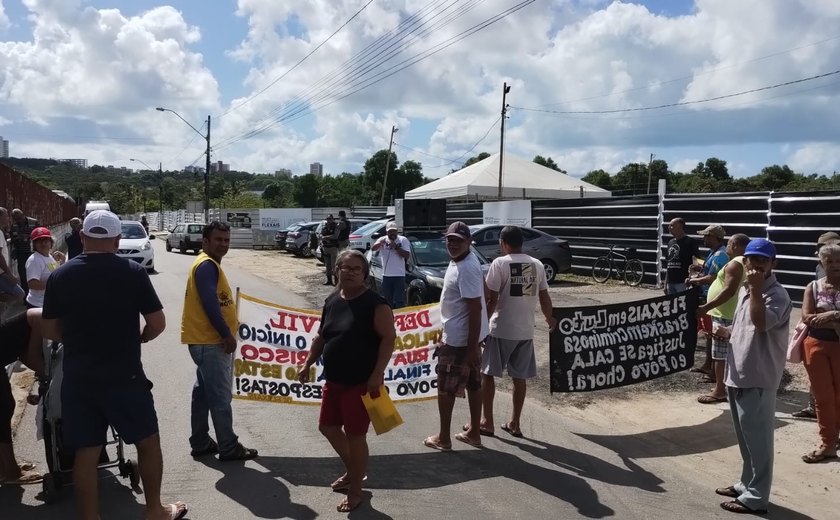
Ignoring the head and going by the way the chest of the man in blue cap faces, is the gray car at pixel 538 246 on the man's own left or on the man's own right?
on the man's own right

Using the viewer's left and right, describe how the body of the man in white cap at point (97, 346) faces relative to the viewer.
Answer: facing away from the viewer

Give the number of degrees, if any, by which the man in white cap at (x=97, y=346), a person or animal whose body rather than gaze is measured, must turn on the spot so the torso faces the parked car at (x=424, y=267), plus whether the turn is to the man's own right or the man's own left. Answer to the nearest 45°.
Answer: approximately 45° to the man's own right

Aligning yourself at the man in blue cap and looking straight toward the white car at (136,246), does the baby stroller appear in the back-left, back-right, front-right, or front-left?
front-left

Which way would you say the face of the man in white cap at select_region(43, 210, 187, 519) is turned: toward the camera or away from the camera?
away from the camera

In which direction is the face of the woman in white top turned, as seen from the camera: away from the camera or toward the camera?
toward the camera

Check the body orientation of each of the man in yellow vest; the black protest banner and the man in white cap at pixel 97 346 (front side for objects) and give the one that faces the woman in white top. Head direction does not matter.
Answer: the man in white cap

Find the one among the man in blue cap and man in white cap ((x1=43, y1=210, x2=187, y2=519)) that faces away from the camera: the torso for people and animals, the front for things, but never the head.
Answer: the man in white cap
